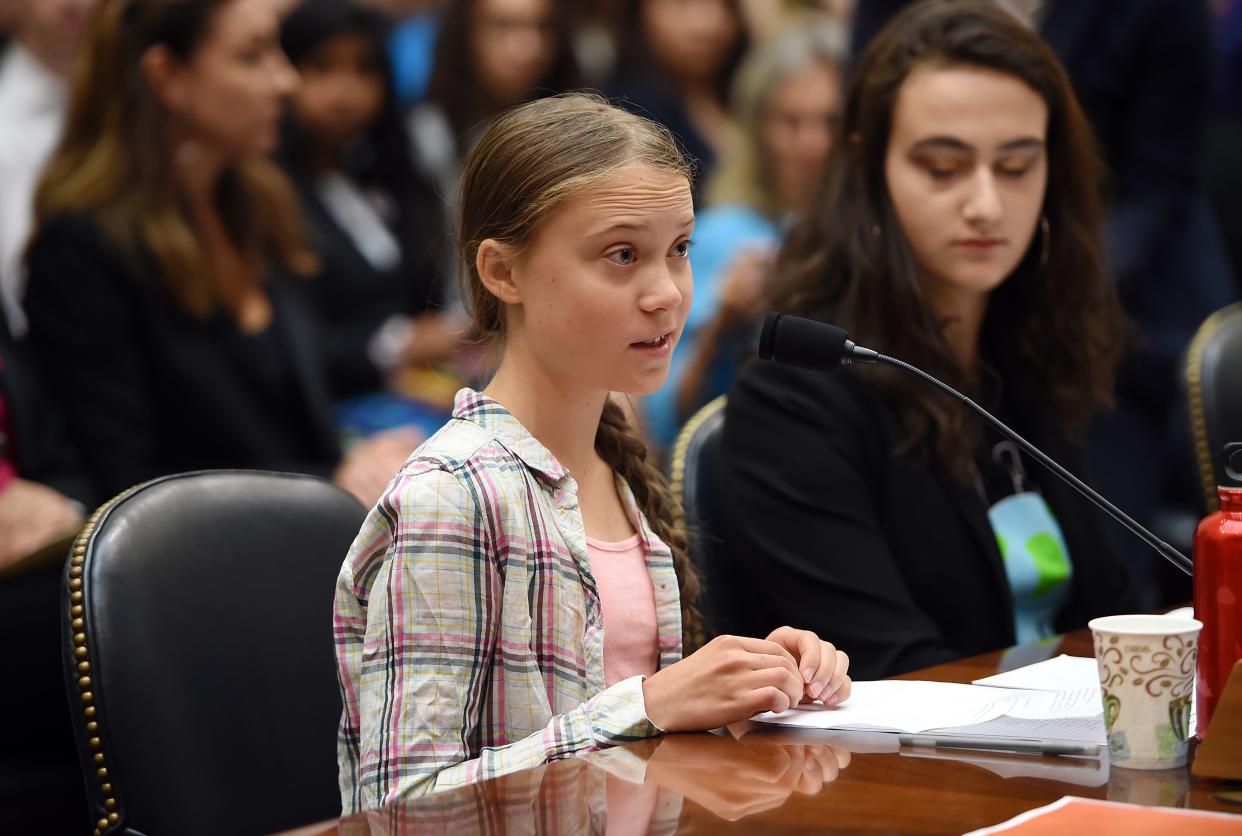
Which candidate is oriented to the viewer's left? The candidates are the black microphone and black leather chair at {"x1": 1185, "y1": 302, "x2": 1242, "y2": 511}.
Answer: the black microphone

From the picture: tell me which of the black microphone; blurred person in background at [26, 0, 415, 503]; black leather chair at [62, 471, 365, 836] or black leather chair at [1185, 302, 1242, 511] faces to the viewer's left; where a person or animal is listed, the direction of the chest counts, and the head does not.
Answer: the black microphone

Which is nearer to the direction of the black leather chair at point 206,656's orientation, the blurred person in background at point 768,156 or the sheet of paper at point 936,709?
the sheet of paper

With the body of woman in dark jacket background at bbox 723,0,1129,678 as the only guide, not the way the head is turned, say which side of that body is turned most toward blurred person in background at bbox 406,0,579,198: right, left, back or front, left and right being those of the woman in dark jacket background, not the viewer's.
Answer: back

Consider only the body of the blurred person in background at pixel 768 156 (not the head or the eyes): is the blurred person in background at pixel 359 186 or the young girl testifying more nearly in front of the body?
the young girl testifying

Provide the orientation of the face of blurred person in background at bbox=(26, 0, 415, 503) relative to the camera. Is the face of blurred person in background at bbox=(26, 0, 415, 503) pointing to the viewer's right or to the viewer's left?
to the viewer's right

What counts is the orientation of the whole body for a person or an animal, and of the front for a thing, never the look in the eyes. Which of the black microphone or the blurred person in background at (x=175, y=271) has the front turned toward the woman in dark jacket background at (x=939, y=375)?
the blurred person in background

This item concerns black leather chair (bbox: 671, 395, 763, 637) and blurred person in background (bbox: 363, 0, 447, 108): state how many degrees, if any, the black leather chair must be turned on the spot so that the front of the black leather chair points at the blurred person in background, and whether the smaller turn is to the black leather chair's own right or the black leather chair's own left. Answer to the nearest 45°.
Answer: approximately 135° to the black leather chair's own left

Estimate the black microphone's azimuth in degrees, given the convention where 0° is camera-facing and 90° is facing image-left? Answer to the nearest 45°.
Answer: approximately 90°

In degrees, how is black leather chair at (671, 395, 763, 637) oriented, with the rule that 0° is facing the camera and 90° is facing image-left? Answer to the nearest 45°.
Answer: approximately 315°

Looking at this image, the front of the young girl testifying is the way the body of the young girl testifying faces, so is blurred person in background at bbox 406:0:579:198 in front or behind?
behind
